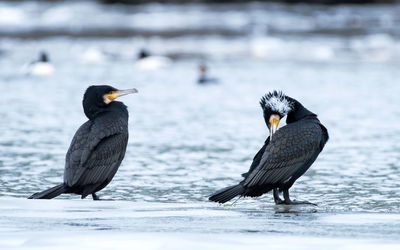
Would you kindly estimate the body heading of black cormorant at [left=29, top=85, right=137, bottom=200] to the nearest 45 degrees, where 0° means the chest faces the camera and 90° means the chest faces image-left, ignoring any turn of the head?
approximately 270°

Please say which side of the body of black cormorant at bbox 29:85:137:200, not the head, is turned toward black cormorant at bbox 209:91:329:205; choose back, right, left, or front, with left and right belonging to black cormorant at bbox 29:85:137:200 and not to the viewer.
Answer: front

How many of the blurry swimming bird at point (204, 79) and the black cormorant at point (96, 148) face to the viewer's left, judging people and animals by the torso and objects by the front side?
1

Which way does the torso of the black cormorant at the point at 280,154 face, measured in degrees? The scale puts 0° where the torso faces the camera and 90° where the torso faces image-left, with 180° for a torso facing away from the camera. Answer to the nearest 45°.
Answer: approximately 270°

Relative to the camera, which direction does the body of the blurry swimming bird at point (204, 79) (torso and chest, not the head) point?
to the viewer's left

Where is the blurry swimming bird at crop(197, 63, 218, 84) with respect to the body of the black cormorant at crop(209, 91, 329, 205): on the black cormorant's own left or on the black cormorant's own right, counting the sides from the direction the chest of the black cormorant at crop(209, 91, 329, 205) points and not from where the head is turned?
on the black cormorant's own left

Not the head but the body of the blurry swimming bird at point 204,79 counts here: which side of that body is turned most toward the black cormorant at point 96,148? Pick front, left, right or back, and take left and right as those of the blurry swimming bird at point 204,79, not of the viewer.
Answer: left

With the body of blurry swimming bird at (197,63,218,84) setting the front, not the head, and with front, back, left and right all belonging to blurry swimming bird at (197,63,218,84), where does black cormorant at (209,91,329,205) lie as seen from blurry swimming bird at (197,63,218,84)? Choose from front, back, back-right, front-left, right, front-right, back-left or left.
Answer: left

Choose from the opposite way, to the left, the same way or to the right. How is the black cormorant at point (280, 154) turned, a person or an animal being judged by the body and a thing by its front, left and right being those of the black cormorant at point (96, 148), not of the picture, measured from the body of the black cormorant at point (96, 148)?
the same way

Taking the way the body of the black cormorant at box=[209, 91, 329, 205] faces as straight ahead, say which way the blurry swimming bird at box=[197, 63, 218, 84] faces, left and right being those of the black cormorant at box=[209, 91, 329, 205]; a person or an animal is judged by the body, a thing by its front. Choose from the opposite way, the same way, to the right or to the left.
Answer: the opposite way

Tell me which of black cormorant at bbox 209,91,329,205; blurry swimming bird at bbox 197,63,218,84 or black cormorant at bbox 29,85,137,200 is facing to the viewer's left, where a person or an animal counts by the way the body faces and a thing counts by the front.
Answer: blurry swimming bird at bbox 197,63,218,84
